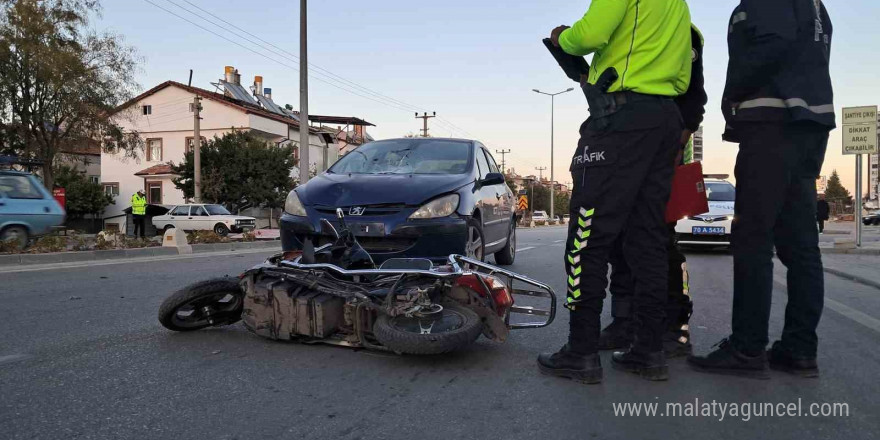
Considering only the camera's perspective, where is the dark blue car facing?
facing the viewer and to the left of the viewer

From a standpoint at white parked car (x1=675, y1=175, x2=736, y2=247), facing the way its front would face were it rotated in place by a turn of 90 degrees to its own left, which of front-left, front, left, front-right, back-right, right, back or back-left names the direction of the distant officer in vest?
back

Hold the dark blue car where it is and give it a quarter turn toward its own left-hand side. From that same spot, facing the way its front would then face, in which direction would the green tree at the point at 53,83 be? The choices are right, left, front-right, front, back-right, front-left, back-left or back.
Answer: back

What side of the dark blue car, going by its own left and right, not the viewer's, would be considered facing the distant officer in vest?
right

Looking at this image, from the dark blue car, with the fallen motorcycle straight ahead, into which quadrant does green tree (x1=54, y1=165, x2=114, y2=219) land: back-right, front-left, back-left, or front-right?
back-right

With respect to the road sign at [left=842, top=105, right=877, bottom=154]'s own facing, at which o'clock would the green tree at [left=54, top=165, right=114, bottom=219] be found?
The green tree is roughly at 3 o'clock from the road sign.

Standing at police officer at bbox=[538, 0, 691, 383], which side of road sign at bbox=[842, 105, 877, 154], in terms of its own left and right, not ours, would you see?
front

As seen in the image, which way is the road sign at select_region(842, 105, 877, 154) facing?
toward the camera

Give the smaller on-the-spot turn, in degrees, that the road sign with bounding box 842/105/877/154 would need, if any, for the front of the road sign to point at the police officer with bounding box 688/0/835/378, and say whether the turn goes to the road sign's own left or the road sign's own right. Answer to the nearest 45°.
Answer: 0° — it already faces them

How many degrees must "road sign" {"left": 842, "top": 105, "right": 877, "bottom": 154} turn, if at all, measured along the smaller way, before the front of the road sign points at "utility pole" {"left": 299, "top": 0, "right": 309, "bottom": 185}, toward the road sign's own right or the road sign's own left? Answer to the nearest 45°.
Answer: approximately 90° to the road sign's own right

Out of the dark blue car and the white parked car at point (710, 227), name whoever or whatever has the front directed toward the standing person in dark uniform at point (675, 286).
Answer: the white parked car

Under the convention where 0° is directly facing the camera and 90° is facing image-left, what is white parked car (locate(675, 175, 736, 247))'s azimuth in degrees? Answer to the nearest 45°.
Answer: approximately 0°

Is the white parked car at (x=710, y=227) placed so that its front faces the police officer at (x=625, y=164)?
yes

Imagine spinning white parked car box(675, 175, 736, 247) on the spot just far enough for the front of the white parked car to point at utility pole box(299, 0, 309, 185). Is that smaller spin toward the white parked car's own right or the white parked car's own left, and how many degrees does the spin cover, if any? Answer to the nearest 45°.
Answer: approximately 90° to the white parked car's own right

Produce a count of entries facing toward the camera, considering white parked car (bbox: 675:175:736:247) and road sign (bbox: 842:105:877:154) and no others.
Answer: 2
